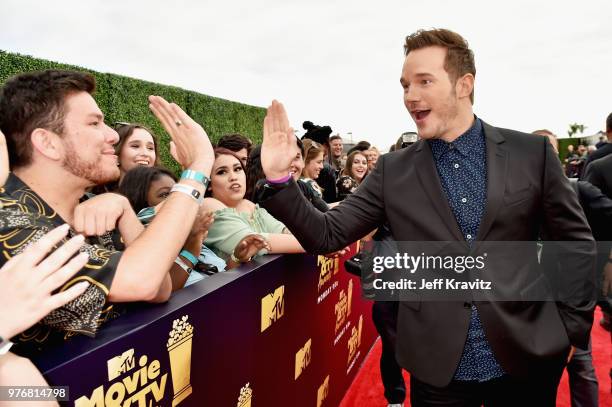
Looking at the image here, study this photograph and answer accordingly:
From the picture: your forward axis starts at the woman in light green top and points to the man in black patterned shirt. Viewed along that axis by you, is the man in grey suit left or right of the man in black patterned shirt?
left

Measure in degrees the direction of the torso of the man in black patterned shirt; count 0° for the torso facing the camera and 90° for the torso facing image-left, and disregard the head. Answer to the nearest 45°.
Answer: approximately 270°

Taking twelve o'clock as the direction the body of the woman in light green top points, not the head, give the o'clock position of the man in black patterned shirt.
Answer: The man in black patterned shirt is roughly at 2 o'clock from the woman in light green top.

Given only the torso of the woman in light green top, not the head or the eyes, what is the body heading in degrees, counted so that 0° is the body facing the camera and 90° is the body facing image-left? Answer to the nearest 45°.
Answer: approximately 315°

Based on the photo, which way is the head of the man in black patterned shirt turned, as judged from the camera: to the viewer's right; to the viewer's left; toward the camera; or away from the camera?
to the viewer's right

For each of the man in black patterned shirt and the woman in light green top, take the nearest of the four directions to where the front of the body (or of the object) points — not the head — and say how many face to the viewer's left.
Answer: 0

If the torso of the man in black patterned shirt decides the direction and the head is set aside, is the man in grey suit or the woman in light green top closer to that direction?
the man in grey suit

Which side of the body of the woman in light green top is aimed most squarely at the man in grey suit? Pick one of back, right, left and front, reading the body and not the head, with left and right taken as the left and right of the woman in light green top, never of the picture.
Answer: front
